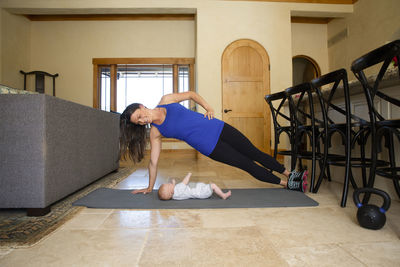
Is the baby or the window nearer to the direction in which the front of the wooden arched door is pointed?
the baby

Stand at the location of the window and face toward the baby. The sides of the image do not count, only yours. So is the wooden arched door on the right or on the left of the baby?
left

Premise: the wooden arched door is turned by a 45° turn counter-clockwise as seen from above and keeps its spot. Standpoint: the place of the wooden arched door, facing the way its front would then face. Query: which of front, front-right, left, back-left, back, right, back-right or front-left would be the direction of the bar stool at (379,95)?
front-right

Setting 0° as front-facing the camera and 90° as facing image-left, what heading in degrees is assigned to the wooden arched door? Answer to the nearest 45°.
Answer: approximately 0°

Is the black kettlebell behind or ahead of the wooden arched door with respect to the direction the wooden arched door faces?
ahead

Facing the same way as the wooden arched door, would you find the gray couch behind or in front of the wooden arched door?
in front

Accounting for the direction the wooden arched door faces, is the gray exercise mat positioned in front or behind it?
in front

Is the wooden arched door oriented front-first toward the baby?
yes

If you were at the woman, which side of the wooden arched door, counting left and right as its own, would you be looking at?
front

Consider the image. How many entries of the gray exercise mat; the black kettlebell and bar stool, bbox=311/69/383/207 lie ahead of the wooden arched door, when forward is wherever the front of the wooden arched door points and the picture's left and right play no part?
3
